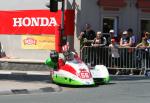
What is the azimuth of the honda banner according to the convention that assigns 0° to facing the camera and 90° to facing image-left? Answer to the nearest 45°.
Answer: approximately 0°

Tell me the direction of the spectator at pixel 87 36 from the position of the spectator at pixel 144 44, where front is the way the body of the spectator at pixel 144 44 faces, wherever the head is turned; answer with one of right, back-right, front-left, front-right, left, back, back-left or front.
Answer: front-right

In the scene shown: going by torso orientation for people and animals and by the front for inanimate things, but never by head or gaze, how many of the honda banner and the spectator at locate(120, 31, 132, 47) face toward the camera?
2

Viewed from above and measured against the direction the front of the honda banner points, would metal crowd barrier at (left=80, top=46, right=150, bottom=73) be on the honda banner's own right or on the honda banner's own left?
on the honda banner's own left

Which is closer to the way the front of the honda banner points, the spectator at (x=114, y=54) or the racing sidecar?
the racing sidecar

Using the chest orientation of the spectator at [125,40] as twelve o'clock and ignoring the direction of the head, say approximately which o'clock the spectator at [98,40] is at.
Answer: the spectator at [98,40] is roughly at 2 o'clock from the spectator at [125,40].
